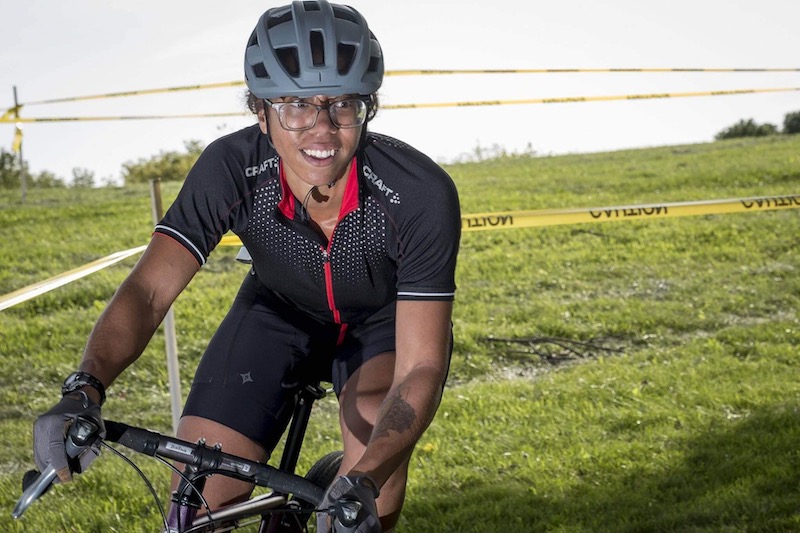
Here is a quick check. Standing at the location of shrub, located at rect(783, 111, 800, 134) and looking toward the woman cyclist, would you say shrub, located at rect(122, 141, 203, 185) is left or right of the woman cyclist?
right

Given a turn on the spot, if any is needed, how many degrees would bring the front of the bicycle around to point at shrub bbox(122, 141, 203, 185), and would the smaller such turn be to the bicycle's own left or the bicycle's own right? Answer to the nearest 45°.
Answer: approximately 135° to the bicycle's own right

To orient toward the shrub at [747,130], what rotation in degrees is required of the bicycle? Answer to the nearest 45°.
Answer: approximately 180°

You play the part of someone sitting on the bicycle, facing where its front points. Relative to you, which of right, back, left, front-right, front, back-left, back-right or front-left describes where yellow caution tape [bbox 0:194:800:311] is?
back

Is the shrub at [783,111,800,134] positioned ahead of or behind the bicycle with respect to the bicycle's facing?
behind

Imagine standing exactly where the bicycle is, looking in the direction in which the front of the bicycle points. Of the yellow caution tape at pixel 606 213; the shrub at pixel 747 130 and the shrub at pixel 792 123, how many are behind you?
3

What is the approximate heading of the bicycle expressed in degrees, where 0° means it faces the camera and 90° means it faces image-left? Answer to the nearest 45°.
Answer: approximately 45°
